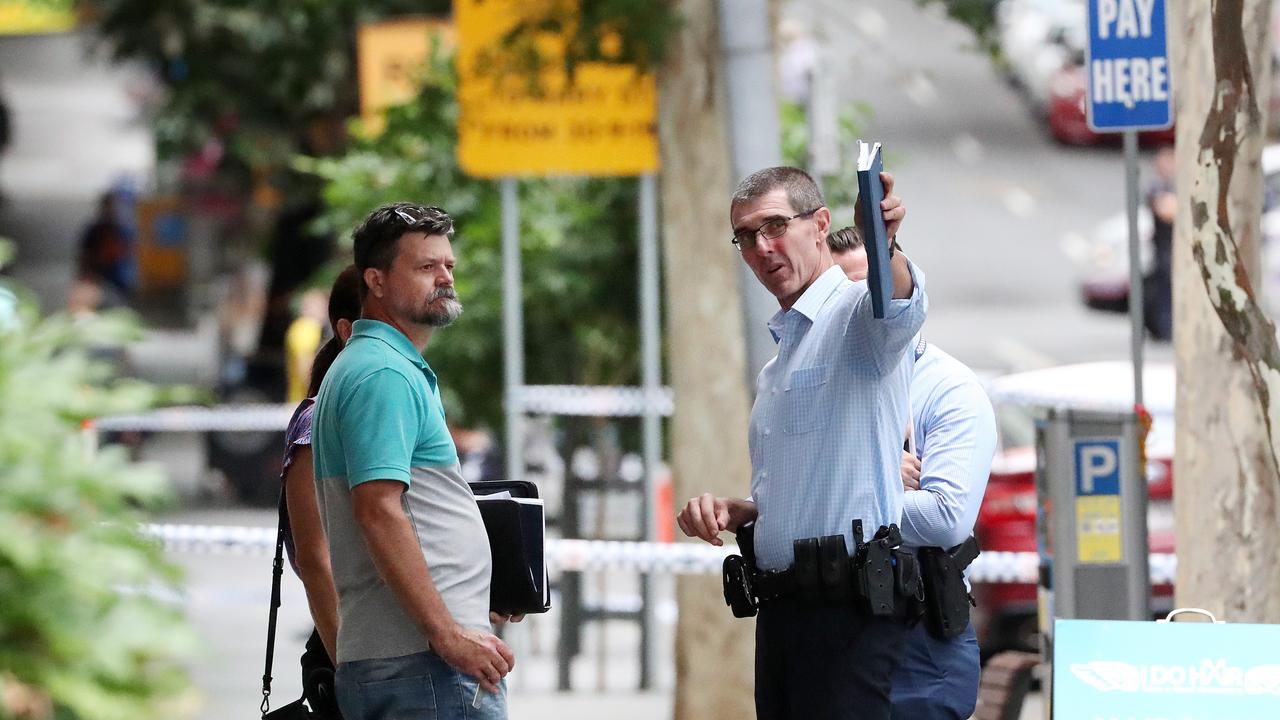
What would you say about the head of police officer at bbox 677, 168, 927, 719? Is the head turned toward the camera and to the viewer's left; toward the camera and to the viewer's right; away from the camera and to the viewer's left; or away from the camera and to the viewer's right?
toward the camera and to the viewer's left

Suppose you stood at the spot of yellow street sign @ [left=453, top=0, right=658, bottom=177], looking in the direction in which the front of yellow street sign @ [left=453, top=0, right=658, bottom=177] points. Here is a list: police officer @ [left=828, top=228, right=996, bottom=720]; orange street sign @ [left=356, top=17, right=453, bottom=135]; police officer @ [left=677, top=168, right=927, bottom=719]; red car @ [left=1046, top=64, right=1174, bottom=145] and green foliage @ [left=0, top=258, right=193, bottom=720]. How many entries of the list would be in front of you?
3

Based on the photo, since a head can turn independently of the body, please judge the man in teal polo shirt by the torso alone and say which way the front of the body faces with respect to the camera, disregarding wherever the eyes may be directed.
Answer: to the viewer's right

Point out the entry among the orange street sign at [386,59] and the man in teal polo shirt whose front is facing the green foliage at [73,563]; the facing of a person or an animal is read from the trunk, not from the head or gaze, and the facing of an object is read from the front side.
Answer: the orange street sign

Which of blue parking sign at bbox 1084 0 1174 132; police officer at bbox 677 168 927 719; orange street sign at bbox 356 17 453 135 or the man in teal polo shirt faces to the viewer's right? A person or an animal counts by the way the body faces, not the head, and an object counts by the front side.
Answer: the man in teal polo shirt

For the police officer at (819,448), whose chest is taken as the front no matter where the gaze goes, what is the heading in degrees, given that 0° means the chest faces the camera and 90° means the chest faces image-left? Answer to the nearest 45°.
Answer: approximately 45°

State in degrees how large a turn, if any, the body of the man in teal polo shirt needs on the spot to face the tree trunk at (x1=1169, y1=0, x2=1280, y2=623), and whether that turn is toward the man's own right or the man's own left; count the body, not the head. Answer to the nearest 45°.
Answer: approximately 45° to the man's own left

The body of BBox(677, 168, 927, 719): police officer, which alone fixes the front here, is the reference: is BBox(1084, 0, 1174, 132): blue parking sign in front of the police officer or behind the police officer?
behind

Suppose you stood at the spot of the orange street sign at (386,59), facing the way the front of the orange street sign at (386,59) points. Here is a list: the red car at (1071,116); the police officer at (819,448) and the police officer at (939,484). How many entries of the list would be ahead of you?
2

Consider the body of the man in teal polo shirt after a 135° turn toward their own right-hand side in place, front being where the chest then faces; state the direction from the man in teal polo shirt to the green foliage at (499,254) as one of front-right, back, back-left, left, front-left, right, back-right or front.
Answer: back-right

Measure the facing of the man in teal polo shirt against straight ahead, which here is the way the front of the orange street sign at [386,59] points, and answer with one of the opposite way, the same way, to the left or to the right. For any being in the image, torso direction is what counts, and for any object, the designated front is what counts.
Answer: to the left

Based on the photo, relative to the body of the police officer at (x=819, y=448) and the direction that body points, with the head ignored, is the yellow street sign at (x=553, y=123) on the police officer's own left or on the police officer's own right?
on the police officer's own right

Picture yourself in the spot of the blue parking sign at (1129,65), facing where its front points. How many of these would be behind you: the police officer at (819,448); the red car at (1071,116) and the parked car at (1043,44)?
2

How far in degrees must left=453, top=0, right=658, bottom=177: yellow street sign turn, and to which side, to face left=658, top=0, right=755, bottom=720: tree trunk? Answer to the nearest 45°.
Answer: approximately 45° to its left
